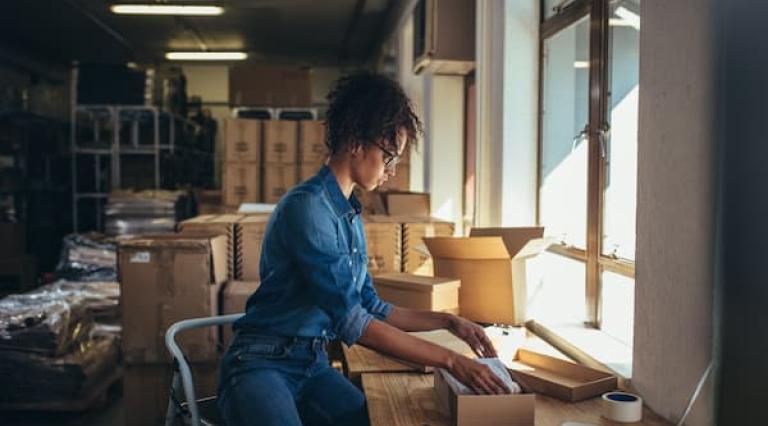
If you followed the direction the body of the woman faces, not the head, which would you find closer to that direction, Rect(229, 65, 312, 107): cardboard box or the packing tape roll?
the packing tape roll

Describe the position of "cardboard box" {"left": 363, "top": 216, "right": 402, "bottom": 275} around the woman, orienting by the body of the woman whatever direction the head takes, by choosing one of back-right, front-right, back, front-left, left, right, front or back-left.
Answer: left

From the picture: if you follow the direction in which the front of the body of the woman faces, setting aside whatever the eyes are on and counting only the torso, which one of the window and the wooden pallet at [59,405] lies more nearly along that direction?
the window

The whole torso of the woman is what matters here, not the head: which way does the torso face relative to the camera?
to the viewer's right

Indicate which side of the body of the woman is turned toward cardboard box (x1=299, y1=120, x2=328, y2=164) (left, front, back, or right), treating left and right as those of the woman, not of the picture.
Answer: left

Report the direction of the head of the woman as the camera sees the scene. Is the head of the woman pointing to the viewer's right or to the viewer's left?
to the viewer's right

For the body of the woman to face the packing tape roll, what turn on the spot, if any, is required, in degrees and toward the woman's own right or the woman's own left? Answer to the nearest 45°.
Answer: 0° — they already face it

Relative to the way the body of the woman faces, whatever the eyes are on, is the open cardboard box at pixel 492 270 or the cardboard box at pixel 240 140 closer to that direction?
the open cardboard box
